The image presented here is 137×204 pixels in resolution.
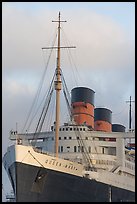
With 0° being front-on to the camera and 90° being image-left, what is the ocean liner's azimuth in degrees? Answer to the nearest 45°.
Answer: approximately 45°
